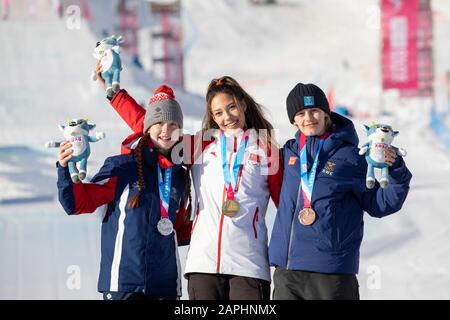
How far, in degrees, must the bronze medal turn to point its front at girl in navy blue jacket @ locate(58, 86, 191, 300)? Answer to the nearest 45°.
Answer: approximately 90° to its right

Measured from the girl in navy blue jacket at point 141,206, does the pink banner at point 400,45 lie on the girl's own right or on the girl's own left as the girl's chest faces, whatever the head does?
on the girl's own left

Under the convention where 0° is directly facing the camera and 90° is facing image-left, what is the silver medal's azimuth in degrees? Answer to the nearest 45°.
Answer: approximately 0°

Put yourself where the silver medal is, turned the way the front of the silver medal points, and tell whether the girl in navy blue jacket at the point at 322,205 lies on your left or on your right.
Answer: on your left

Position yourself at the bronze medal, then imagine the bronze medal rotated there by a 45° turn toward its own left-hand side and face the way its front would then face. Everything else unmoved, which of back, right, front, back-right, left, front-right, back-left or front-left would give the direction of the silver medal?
back-right

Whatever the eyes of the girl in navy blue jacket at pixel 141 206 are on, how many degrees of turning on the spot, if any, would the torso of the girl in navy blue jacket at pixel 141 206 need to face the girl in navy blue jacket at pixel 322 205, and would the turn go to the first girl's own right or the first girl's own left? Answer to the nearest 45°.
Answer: approximately 45° to the first girl's own left

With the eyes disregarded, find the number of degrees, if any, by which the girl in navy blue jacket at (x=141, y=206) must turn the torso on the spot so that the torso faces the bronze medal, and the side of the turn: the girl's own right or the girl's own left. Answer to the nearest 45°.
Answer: approximately 45° to the girl's own left

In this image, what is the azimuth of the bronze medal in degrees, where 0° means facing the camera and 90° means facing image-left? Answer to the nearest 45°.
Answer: approximately 0°

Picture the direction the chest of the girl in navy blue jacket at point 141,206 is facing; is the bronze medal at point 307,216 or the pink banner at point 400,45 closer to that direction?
the bronze medal
